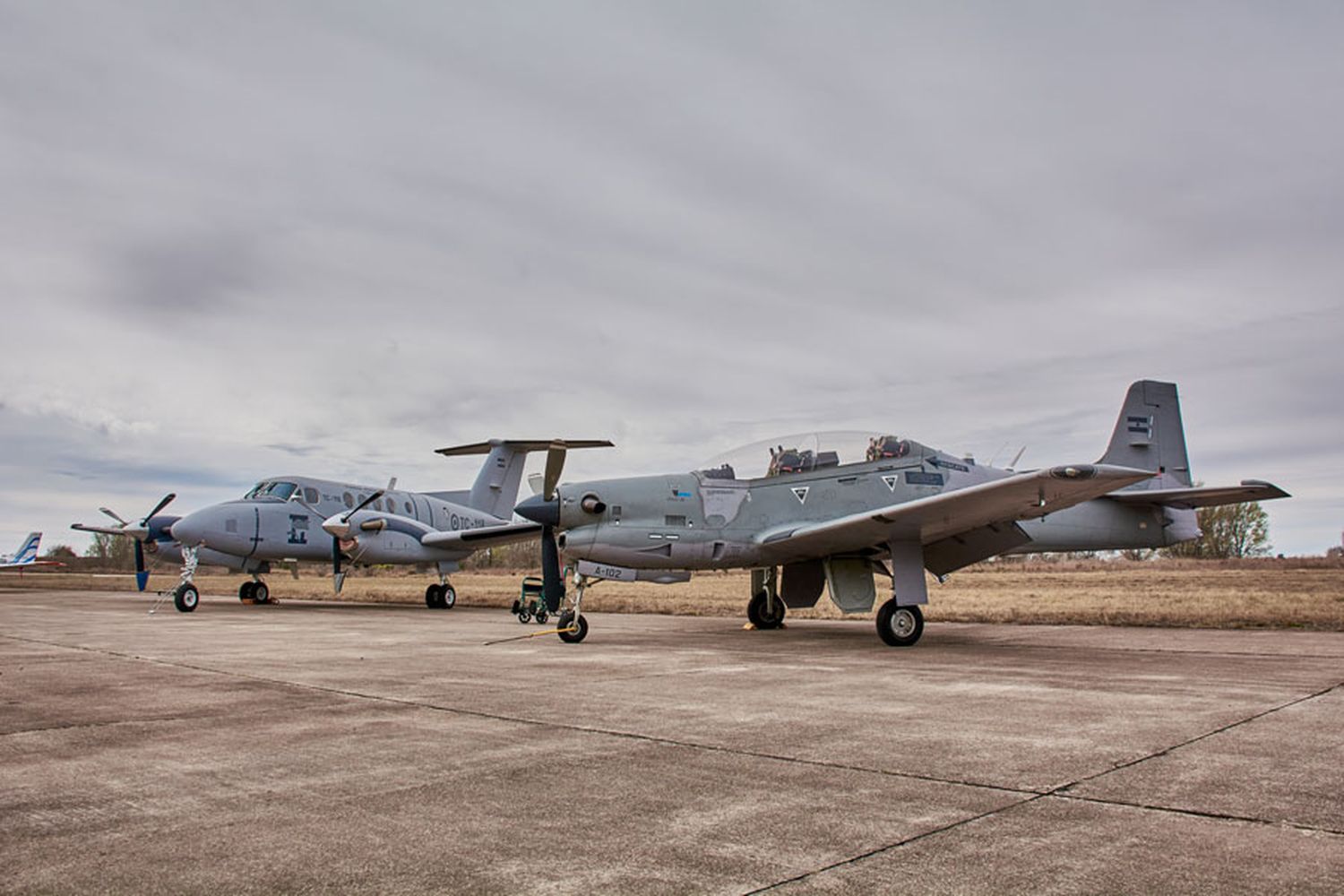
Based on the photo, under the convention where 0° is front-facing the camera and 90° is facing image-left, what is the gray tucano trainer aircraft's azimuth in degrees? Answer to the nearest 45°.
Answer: approximately 45°

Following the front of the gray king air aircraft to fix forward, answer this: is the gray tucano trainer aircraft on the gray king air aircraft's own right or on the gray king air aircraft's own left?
on the gray king air aircraft's own left

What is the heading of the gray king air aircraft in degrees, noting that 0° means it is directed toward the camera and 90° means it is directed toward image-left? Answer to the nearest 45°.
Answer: approximately 45°

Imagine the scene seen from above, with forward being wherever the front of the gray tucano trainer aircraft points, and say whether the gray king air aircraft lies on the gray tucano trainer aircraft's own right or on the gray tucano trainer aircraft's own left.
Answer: on the gray tucano trainer aircraft's own right

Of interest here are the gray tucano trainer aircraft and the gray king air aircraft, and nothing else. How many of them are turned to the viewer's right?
0
